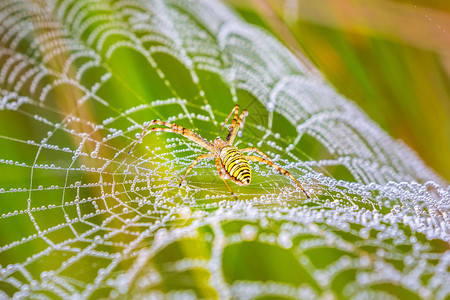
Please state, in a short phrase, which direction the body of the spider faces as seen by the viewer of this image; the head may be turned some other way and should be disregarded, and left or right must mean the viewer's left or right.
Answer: facing away from the viewer and to the left of the viewer
